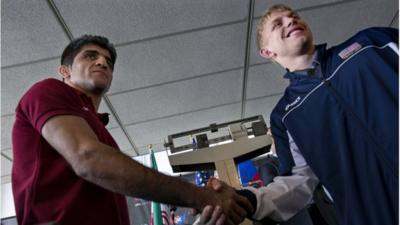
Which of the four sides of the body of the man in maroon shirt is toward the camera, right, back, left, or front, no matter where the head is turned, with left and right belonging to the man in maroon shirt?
right
